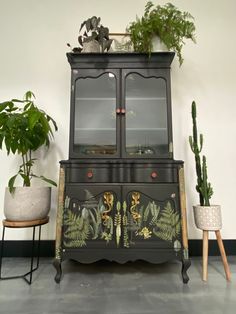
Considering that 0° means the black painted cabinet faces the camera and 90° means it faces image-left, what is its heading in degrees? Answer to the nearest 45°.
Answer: approximately 0°

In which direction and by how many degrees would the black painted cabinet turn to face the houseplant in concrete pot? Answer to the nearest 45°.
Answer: approximately 90° to its right
